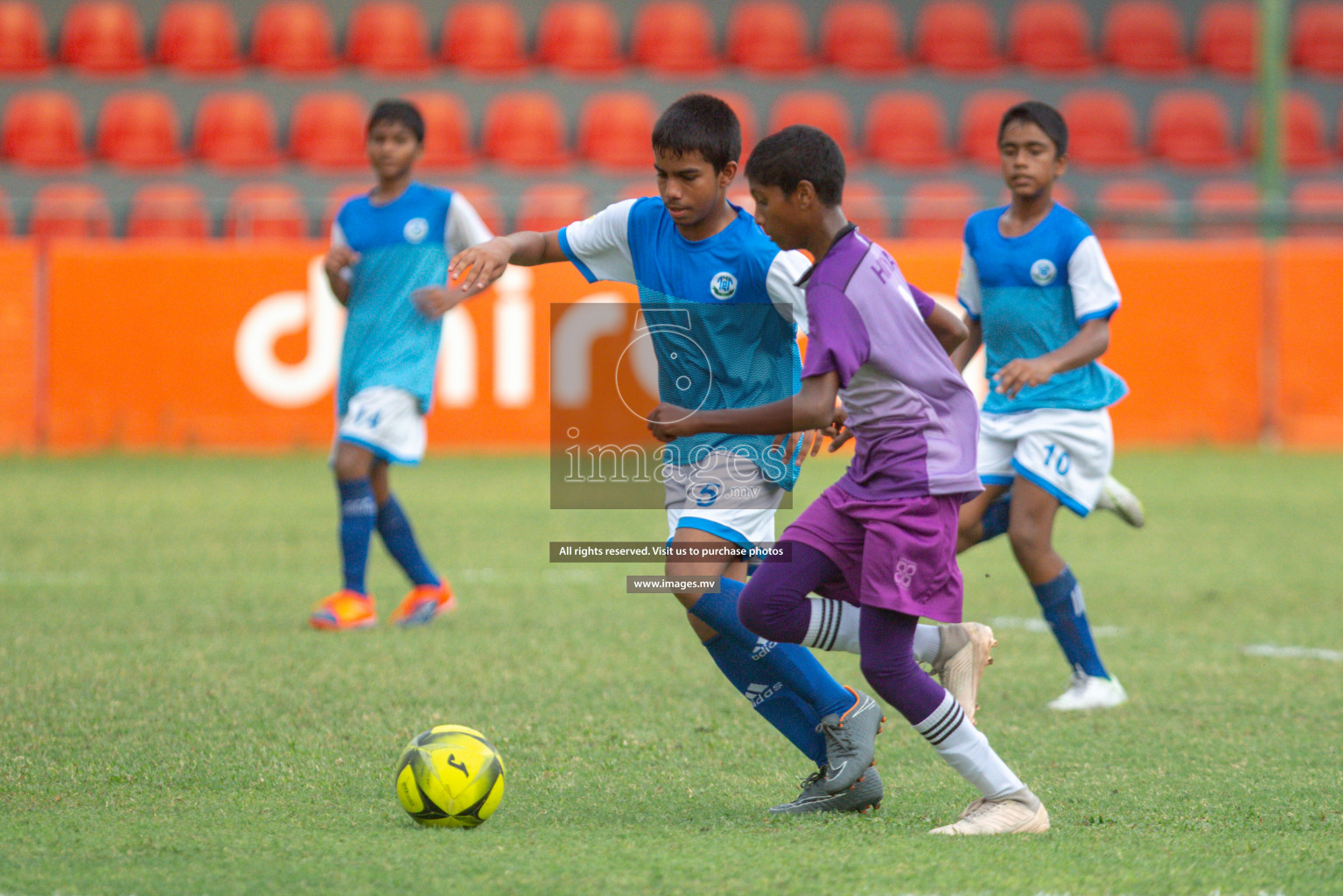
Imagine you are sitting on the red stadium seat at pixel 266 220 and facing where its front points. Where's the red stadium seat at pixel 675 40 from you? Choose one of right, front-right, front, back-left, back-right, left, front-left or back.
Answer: back-left

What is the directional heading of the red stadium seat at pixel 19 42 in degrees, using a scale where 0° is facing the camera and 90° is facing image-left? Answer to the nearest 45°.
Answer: approximately 0°

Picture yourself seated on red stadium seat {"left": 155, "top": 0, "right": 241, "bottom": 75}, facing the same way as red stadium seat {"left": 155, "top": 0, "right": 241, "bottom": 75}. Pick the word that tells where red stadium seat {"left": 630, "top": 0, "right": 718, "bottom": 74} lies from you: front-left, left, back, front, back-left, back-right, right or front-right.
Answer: left

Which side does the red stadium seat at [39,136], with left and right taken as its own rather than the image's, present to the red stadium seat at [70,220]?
front

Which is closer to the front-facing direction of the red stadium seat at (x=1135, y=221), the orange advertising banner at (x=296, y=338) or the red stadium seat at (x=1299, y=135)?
the orange advertising banner

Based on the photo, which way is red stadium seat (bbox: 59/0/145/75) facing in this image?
toward the camera

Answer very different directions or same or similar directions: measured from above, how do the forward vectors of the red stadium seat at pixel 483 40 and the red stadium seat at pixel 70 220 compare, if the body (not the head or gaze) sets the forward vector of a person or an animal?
same or similar directions

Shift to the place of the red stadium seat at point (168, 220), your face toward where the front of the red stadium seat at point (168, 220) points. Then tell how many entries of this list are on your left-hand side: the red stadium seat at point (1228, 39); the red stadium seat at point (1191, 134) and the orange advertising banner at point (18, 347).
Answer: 2

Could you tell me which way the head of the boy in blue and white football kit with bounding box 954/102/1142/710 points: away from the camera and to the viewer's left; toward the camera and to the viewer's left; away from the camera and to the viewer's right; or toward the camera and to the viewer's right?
toward the camera and to the viewer's left

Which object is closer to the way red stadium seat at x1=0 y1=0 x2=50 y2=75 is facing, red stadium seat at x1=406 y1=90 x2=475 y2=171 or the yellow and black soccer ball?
the yellow and black soccer ball

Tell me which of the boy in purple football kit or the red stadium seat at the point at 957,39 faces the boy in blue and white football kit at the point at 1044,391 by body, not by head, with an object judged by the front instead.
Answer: the red stadium seat

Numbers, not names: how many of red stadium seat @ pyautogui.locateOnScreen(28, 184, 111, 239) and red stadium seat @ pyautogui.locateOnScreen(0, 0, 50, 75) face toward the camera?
2

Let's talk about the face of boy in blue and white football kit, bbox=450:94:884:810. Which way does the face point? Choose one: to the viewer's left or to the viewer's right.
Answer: to the viewer's left

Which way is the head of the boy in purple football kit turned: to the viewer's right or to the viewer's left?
to the viewer's left

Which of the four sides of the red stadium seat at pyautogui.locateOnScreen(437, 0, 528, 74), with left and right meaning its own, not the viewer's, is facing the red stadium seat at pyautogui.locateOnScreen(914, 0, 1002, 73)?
left

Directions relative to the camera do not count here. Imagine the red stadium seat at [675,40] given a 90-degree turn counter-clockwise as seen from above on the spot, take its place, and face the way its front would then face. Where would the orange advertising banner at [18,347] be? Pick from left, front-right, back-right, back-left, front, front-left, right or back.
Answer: back-right

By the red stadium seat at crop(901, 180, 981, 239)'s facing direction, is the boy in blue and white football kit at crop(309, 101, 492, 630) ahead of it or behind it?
ahead

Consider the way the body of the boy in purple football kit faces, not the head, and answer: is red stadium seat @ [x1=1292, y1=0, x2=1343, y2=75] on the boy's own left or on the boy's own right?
on the boy's own right

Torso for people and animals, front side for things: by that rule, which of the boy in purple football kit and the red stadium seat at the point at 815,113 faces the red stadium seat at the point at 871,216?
the red stadium seat at the point at 815,113

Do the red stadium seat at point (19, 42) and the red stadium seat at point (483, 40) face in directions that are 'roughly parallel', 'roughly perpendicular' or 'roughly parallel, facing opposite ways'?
roughly parallel

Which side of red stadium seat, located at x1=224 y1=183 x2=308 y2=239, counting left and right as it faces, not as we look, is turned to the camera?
front

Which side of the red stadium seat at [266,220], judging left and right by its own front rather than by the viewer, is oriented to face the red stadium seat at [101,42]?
back
